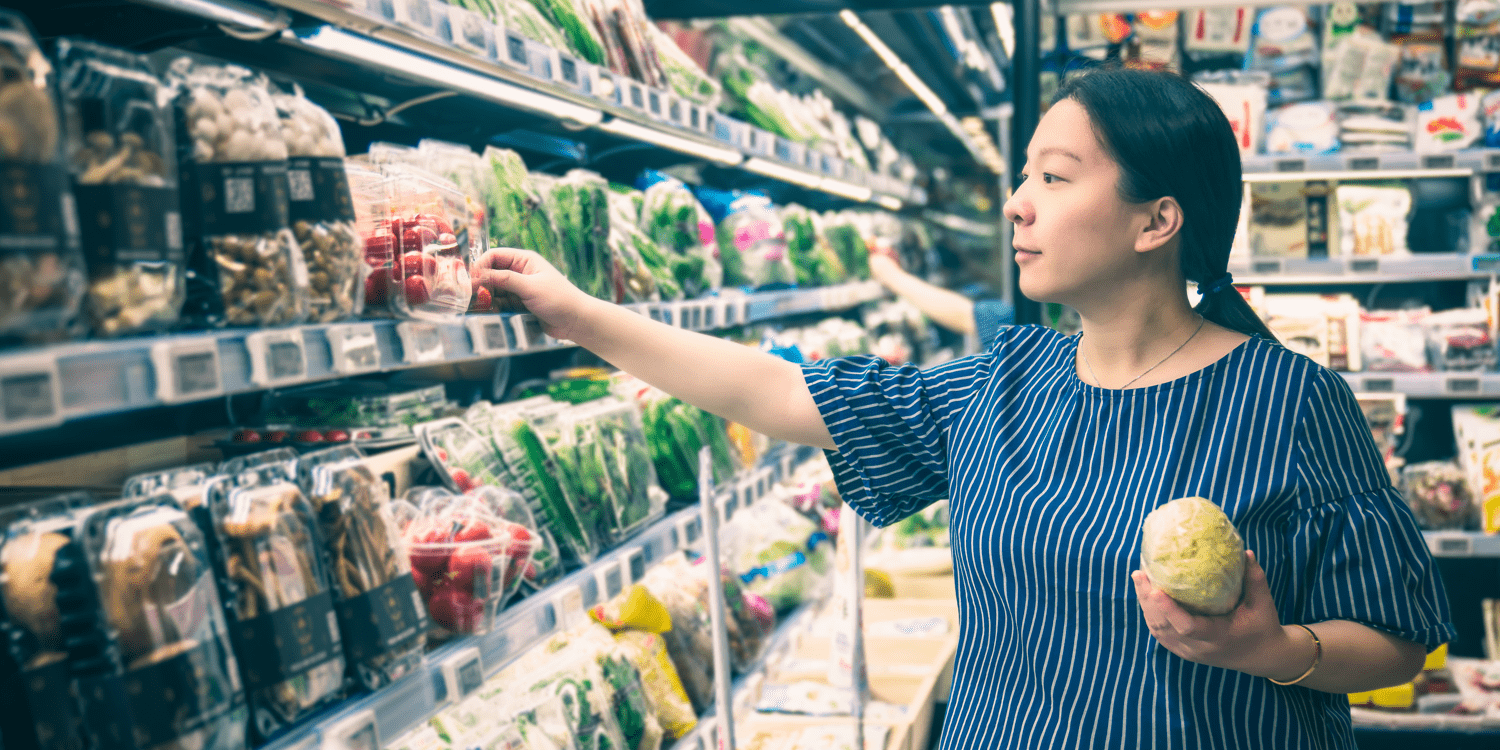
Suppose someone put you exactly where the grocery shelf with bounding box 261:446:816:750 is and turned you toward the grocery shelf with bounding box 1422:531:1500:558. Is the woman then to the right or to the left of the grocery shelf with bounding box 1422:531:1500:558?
right

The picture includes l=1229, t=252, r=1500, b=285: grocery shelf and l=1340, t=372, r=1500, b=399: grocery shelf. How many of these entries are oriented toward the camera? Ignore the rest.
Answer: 2

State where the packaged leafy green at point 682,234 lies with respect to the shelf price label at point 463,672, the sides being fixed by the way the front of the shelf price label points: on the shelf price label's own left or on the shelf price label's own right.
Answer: on the shelf price label's own left

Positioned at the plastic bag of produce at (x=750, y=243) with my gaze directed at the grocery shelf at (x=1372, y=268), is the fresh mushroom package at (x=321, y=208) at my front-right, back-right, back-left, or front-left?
back-right

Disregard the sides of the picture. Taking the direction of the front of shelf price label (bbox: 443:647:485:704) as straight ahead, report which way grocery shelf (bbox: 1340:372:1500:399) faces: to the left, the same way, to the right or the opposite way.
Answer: to the right

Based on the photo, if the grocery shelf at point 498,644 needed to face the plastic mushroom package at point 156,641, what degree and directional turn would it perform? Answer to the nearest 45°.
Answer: approximately 90° to its right

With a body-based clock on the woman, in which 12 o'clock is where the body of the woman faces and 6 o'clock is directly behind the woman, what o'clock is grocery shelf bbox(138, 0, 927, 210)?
The grocery shelf is roughly at 2 o'clock from the woman.

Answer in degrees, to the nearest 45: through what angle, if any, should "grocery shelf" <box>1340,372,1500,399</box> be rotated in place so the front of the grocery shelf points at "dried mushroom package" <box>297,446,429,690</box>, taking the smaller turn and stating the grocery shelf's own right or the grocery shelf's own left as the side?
0° — it already faces it
